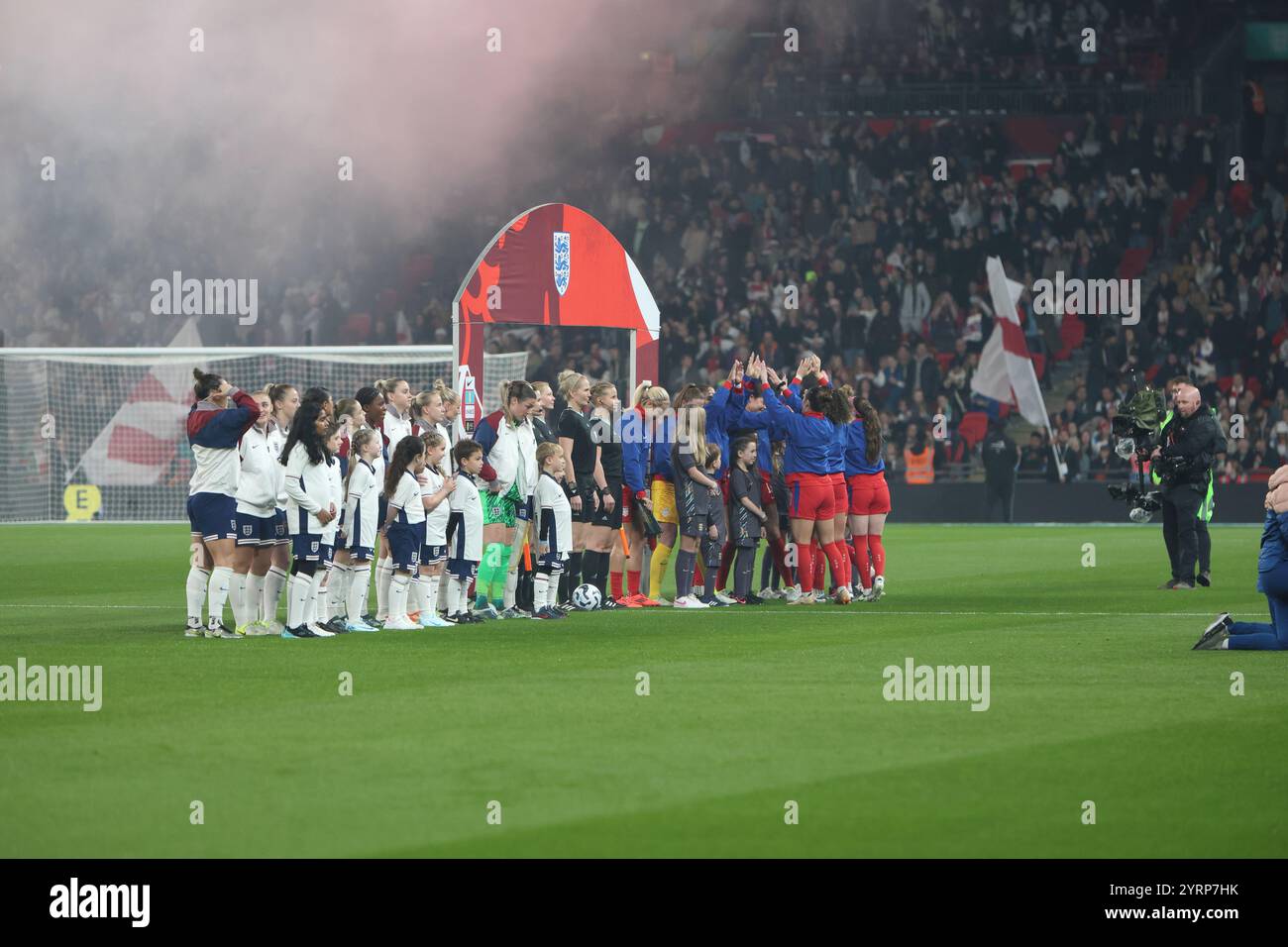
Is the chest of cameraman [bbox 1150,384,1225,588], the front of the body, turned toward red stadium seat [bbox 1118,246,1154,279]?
no

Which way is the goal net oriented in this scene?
toward the camera

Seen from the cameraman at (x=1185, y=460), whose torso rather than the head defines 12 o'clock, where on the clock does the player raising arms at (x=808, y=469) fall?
The player raising arms is roughly at 12 o'clock from the cameraman.

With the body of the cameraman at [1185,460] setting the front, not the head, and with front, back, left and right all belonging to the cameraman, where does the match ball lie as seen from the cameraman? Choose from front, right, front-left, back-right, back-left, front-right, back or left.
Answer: front

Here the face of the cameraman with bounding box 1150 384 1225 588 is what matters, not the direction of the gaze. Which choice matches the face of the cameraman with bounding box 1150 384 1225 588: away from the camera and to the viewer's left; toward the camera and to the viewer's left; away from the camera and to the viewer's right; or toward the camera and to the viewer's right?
toward the camera and to the viewer's left

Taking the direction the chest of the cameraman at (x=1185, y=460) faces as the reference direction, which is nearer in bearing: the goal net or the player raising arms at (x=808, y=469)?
the player raising arms

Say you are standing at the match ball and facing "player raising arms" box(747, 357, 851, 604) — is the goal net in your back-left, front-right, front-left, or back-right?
back-left

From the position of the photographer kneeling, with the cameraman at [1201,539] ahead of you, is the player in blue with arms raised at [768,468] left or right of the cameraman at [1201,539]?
left

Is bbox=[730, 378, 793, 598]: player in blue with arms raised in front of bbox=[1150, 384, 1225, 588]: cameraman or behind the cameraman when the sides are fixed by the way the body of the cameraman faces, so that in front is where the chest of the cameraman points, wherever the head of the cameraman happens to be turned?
in front

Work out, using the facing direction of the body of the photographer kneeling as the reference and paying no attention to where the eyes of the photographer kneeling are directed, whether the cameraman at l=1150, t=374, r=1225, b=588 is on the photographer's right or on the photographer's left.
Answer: on the photographer's left

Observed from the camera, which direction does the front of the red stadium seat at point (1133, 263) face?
facing the viewer and to the left of the viewer

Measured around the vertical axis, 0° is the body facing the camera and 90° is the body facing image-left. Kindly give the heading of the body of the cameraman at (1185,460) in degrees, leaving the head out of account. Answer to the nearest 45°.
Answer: approximately 45°

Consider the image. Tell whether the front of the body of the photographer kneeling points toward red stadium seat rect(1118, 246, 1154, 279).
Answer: no

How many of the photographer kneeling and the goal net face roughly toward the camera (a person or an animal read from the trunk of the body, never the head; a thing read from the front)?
1
